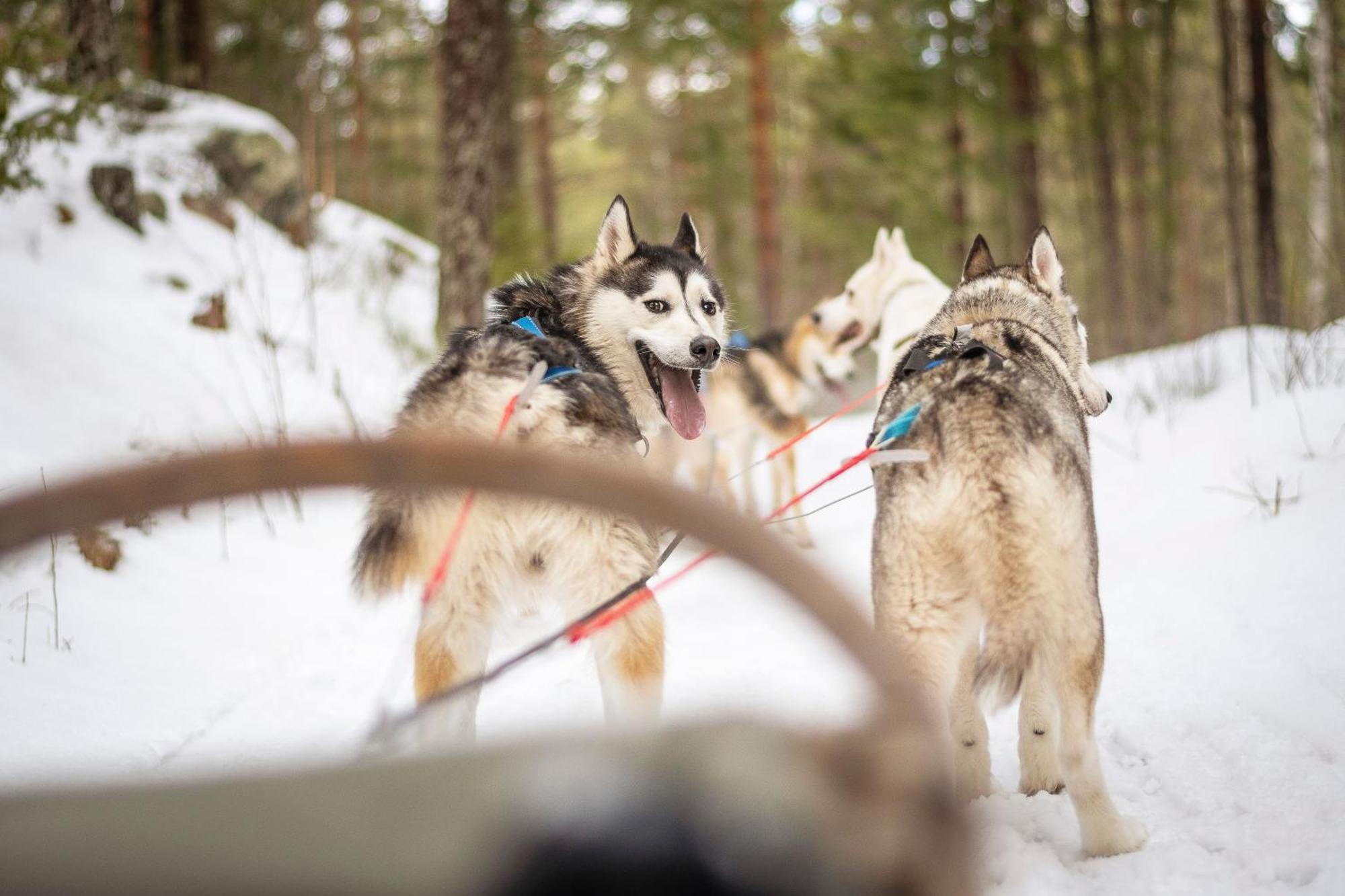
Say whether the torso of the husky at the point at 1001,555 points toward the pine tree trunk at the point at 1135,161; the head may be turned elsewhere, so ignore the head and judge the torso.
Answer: yes

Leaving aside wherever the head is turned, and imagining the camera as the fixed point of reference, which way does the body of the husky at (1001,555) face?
away from the camera

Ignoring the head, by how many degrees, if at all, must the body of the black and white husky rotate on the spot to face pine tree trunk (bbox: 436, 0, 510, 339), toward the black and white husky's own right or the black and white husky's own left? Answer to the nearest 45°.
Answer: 0° — it already faces it

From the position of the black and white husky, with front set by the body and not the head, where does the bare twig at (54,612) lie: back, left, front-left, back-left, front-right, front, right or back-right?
front-left

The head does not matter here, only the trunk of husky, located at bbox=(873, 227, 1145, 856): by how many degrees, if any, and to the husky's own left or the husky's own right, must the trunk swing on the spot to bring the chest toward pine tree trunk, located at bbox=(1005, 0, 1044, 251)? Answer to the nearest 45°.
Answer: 0° — it already faces it

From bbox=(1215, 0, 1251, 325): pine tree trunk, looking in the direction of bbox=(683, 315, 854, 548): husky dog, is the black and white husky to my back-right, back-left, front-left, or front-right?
front-left

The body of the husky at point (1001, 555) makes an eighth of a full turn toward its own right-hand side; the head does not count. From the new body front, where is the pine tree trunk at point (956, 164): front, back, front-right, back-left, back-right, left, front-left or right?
front-left

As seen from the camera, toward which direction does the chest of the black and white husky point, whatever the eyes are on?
away from the camera

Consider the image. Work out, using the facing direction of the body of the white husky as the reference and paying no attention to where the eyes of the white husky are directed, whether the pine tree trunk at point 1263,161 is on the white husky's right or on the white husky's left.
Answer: on the white husky's right

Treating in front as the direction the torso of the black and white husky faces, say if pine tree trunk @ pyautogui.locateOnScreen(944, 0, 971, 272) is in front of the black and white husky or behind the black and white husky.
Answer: in front
